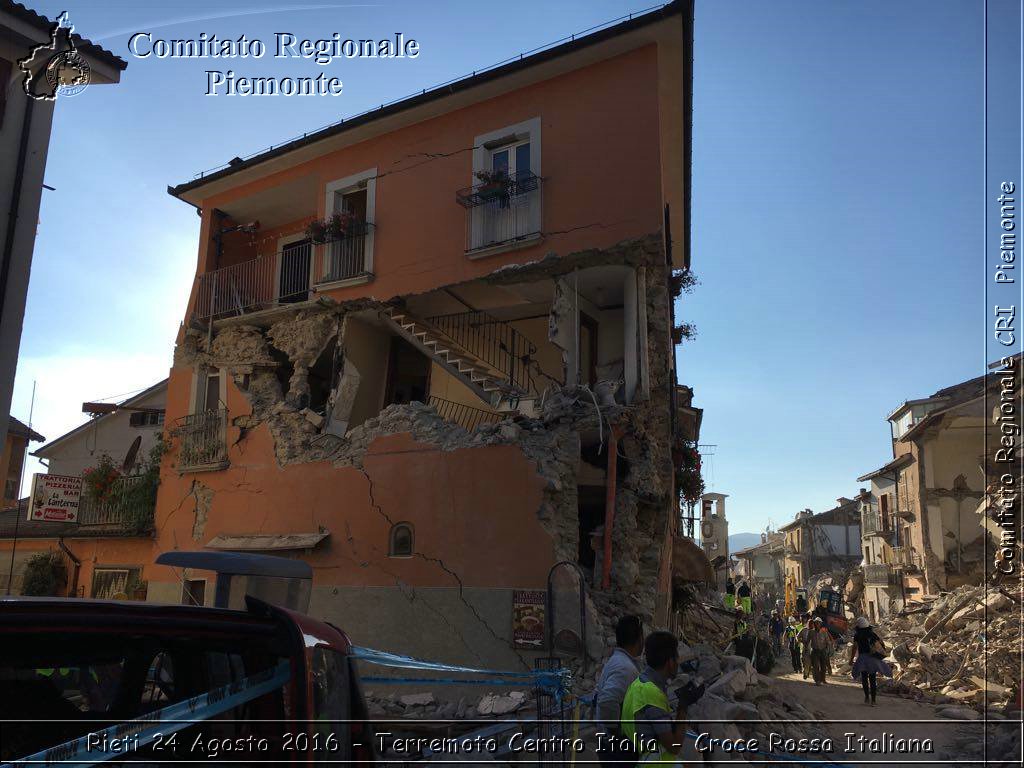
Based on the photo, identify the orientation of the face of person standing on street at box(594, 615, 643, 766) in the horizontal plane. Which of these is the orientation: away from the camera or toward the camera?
away from the camera

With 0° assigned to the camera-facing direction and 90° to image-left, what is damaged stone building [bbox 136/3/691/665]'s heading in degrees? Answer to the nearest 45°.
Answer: approximately 45°

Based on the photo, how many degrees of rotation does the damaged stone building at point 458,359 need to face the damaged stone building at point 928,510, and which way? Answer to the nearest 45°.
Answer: approximately 180°

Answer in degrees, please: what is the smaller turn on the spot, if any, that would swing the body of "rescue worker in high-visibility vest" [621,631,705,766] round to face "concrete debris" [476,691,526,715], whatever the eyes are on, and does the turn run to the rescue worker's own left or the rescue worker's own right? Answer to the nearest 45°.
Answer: approximately 90° to the rescue worker's own left
